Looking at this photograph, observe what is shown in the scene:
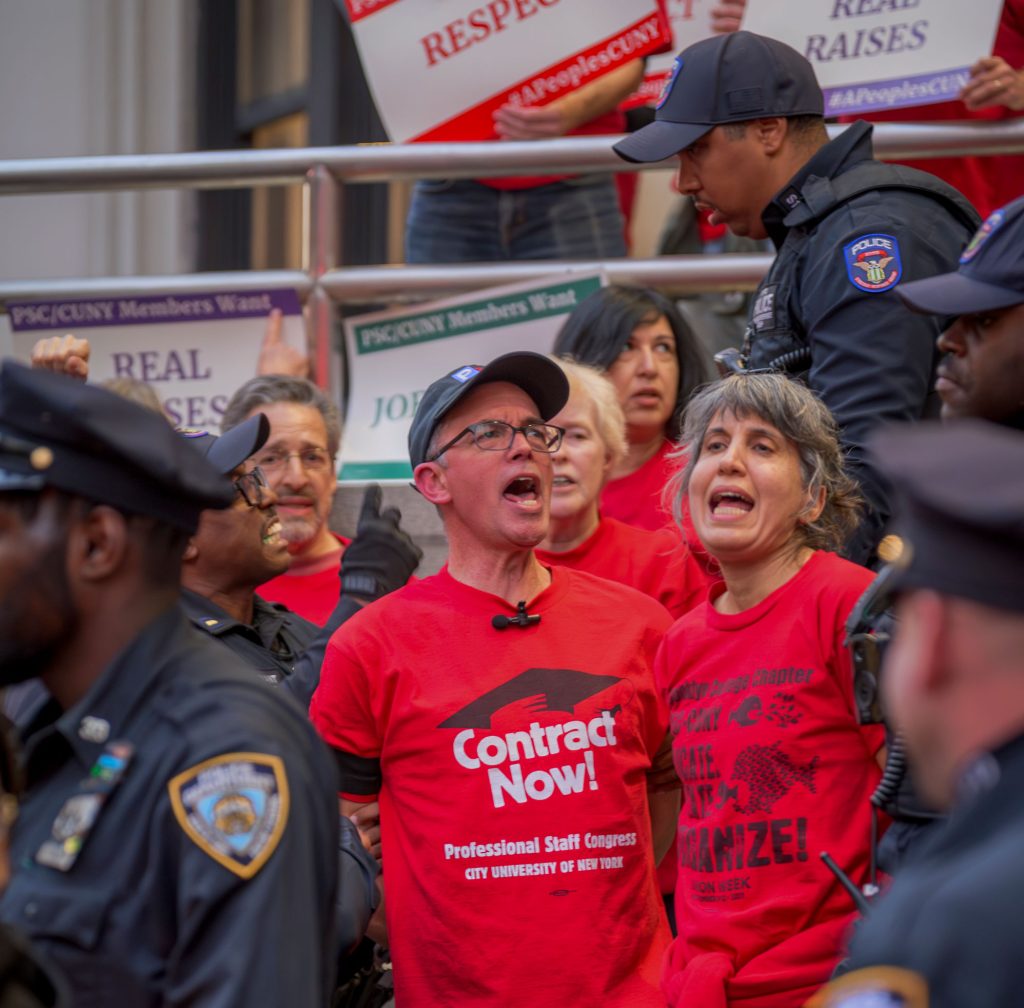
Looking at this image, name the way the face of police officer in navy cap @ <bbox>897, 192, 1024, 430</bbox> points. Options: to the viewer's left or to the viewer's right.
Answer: to the viewer's left

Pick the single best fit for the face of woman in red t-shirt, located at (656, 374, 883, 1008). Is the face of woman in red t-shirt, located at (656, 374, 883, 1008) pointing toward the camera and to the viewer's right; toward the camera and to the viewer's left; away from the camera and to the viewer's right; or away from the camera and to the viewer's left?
toward the camera and to the viewer's left

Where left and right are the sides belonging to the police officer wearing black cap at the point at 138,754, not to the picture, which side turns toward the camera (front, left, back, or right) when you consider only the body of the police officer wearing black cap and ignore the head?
left

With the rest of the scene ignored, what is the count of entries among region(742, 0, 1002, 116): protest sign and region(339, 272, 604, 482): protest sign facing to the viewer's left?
0

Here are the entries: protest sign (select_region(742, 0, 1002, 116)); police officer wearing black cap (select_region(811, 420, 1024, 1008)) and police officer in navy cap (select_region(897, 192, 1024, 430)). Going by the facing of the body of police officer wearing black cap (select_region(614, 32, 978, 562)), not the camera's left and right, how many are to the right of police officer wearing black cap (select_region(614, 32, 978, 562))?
1

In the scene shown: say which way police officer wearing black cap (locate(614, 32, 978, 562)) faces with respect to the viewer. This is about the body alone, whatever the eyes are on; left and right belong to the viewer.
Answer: facing to the left of the viewer

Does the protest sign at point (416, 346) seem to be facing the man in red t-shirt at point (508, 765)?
yes

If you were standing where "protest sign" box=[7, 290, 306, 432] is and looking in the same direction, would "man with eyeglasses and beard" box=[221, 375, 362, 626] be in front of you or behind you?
in front

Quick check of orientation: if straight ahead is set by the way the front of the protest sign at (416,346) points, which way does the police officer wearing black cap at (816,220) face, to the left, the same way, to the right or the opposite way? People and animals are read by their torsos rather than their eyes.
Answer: to the right

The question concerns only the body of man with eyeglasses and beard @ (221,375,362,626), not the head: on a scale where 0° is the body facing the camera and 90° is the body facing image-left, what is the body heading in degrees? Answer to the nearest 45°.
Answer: approximately 0°

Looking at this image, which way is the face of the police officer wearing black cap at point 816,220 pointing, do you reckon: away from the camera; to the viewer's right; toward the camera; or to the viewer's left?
to the viewer's left

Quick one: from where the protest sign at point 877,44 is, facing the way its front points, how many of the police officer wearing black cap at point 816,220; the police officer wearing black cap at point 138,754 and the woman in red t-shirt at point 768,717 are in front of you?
3
